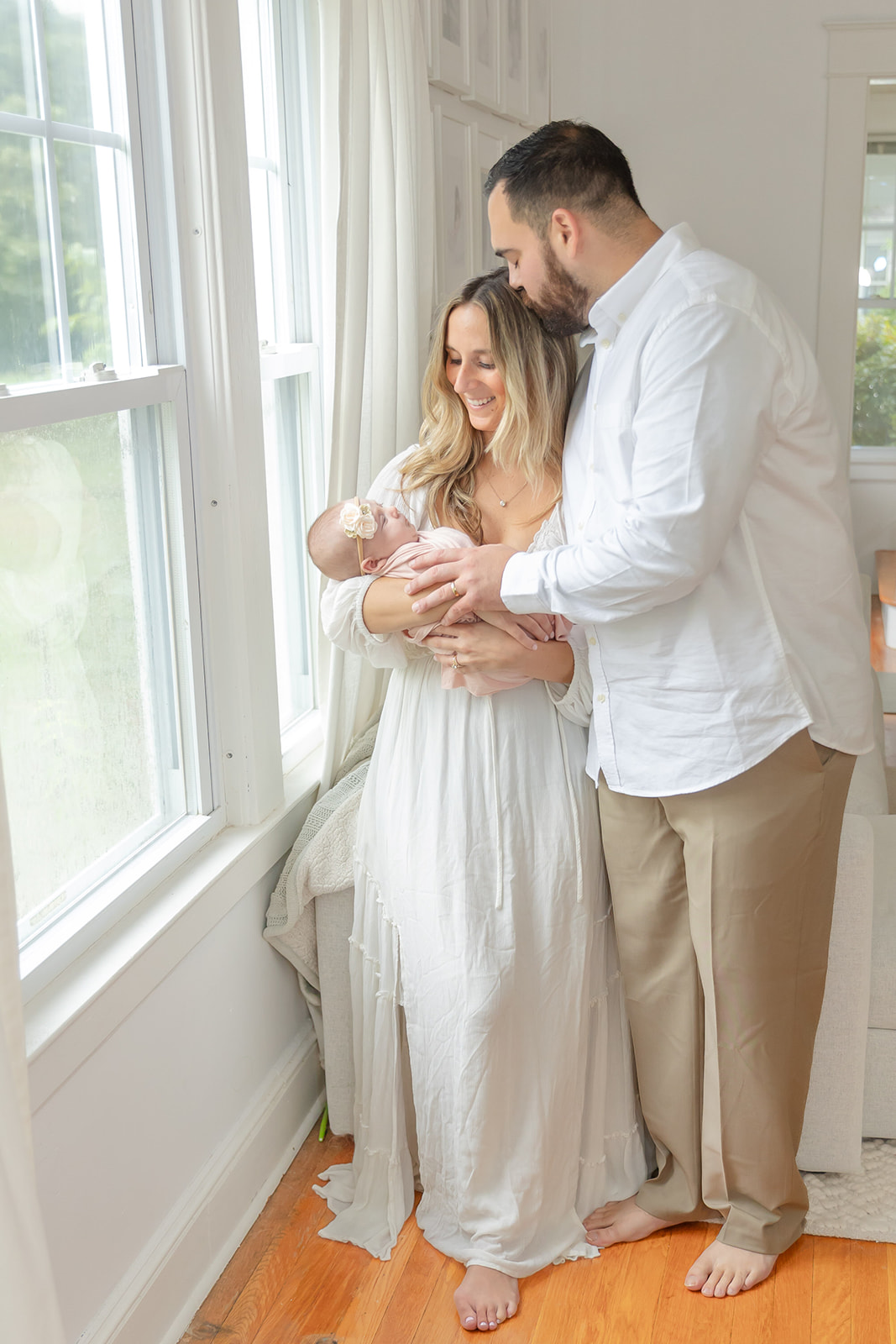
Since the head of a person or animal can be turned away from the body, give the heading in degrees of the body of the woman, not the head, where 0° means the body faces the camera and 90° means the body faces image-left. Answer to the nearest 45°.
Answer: approximately 0°

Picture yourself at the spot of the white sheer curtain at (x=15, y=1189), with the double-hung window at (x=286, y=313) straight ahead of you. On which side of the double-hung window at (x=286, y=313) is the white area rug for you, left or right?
right

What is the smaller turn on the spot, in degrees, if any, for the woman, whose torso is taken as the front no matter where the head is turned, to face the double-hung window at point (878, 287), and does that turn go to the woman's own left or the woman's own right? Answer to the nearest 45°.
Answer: approximately 135° to the woman's own left

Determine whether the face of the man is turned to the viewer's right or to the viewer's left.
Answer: to the viewer's left
